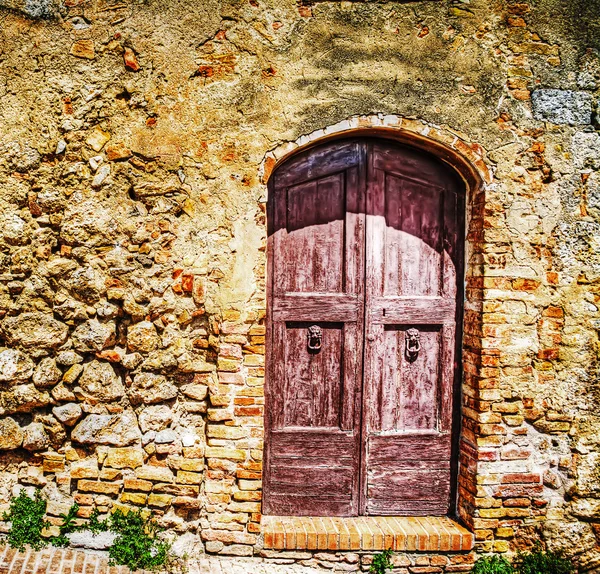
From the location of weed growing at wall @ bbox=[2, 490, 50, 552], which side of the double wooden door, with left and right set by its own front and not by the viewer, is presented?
right

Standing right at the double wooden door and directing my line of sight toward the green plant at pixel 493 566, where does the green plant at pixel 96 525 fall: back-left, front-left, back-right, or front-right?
back-right

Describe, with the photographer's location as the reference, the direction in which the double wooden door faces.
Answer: facing the viewer

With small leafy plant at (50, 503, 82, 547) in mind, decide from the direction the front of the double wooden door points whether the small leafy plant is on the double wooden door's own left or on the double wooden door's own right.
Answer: on the double wooden door's own right

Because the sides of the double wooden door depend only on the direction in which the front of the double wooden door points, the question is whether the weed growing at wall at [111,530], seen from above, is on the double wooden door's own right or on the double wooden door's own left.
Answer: on the double wooden door's own right
